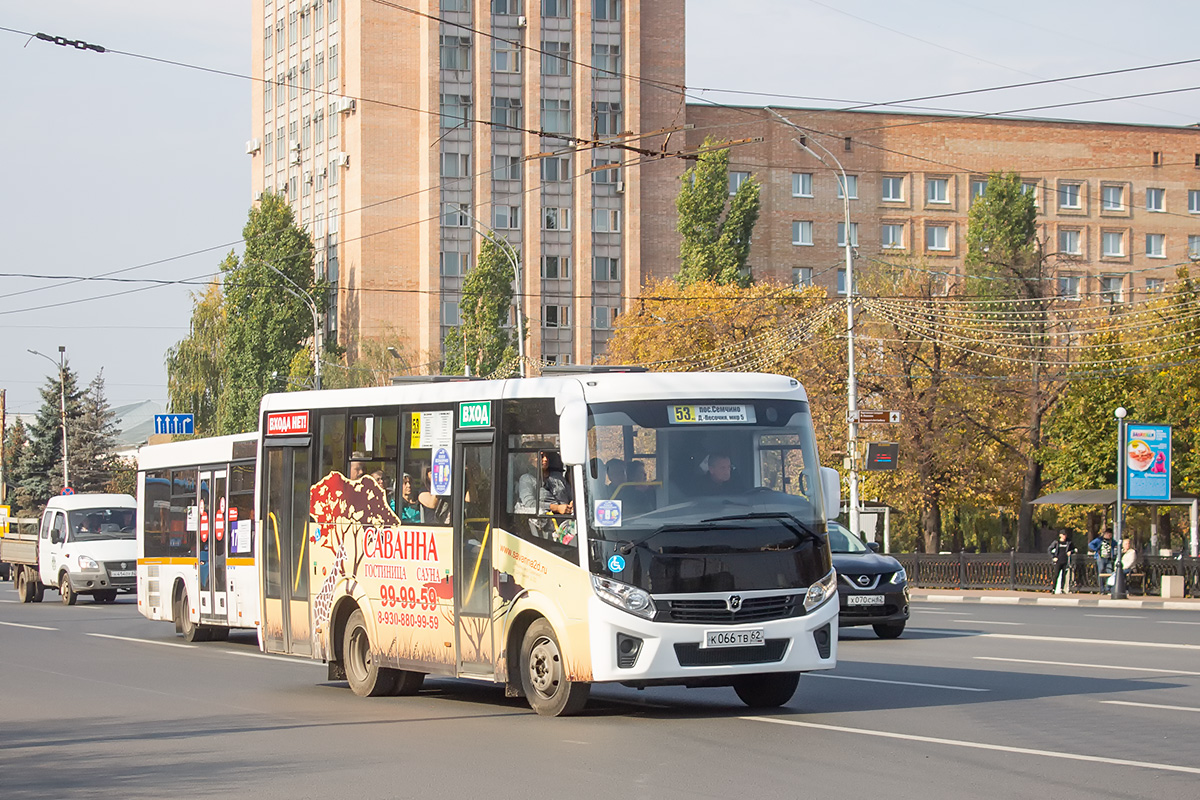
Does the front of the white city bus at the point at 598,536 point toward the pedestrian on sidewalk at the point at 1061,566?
no

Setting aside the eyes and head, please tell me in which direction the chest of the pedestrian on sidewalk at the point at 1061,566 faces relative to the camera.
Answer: toward the camera

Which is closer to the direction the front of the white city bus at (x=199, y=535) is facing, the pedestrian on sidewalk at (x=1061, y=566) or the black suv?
the black suv

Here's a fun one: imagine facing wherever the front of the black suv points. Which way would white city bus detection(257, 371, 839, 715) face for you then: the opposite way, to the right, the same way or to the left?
the same way

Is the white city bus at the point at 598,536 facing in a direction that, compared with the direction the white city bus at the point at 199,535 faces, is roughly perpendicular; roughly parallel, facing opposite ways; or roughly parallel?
roughly parallel

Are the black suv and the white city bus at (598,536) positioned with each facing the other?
no

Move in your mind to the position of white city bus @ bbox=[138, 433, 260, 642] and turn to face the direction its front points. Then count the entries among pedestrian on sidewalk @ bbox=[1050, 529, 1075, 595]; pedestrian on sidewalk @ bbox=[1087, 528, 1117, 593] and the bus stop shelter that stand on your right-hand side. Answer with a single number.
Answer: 0

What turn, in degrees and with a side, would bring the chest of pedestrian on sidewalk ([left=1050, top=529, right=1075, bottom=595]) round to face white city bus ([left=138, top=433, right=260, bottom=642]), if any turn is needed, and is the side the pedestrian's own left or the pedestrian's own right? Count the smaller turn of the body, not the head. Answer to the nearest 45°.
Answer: approximately 45° to the pedestrian's own right

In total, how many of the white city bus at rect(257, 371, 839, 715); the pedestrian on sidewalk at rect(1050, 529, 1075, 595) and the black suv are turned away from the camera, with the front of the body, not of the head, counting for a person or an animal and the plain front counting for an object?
0

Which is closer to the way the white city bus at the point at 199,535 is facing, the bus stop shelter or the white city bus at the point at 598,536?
the white city bus

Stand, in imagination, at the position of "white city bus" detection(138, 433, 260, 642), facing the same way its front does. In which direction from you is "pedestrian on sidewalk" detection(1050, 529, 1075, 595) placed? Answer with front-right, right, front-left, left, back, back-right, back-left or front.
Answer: left

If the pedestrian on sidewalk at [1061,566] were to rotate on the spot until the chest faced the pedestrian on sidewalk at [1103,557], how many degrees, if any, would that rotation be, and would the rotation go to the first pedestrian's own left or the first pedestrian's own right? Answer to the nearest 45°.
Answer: approximately 90° to the first pedestrian's own left

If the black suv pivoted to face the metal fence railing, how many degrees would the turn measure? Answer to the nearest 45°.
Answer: approximately 135° to its left

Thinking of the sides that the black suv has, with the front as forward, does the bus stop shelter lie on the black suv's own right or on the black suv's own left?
on the black suv's own left

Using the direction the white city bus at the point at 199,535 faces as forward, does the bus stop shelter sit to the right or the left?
on its left

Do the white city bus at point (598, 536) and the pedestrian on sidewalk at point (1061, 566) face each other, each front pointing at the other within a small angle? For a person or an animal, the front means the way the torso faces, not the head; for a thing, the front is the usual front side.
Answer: no

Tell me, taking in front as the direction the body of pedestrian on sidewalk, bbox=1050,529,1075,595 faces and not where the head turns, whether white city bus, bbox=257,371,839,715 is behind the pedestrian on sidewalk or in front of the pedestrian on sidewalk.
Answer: in front
